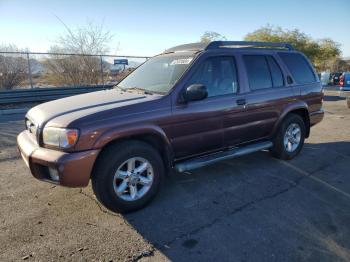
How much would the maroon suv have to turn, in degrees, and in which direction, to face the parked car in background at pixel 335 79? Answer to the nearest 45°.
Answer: approximately 180°

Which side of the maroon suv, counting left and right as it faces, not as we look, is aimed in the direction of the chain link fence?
right

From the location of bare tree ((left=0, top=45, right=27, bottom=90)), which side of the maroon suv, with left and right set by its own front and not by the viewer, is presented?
right

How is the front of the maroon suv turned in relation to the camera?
facing the viewer and to the left of the viewer
